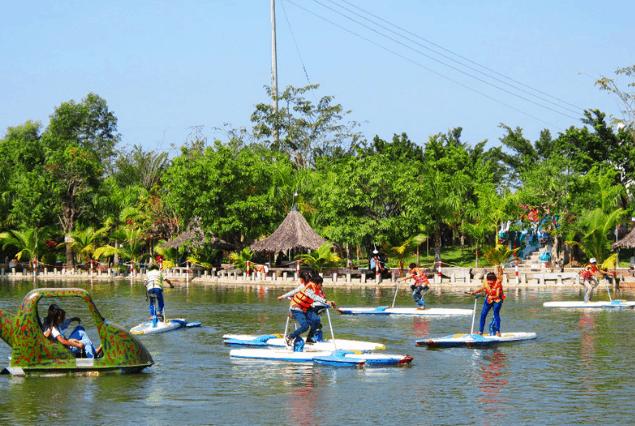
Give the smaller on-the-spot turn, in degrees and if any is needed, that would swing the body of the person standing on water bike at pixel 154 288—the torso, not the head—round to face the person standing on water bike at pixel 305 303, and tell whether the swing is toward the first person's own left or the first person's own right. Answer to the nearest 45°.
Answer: approximately 90° to the first person's own right

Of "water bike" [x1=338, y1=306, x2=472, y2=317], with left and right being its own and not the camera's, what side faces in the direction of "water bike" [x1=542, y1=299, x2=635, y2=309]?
back

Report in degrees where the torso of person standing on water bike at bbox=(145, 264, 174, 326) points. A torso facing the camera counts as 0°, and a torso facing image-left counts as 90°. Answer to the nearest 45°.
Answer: approximately 225°

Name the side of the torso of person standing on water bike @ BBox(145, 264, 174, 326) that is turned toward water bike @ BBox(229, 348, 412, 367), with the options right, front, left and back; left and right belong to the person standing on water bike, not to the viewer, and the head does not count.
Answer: right
